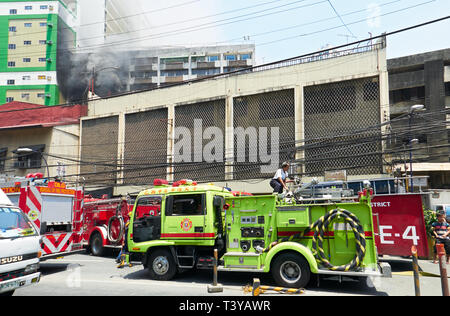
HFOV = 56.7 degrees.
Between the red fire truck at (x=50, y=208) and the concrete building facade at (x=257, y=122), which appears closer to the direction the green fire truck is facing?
the red fire truck

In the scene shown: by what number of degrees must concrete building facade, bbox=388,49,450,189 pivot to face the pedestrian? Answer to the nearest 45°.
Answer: approximately 45° to its left

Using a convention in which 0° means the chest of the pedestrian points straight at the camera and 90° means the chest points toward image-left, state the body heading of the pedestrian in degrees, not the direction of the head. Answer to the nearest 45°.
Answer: approximately 0°

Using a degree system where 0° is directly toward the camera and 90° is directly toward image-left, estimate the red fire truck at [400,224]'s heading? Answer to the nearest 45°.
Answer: approximately 90°

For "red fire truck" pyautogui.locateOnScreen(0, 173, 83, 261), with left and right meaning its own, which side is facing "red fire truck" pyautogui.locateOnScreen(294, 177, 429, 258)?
back

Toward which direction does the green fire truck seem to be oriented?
to the viewer's left

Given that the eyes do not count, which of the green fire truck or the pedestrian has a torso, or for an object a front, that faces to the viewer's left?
the green fire truck

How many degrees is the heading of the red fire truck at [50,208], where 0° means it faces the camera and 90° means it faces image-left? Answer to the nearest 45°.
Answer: approximately 135°
